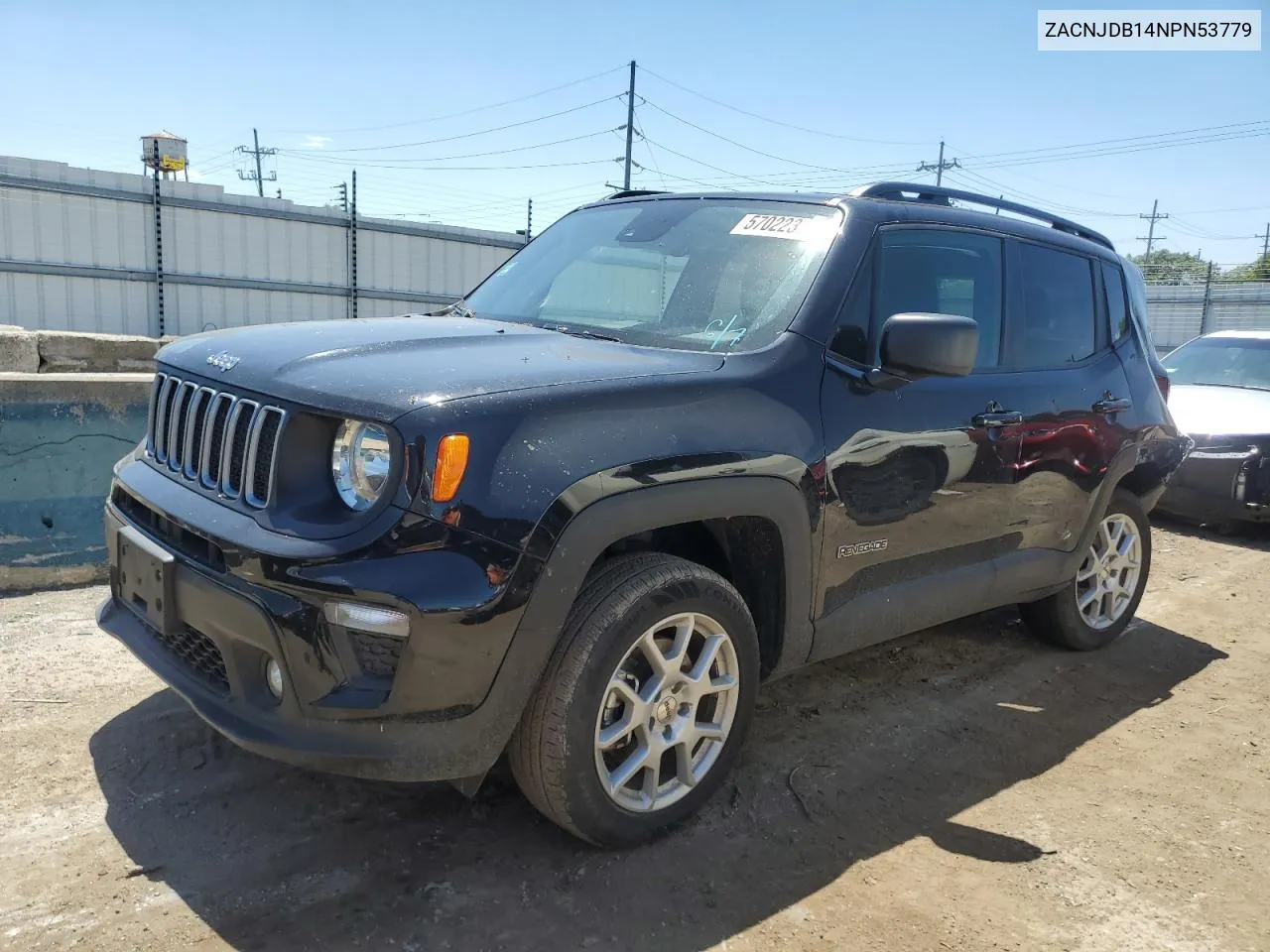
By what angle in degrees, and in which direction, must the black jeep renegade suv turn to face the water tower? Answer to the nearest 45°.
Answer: approximately 90° to its right

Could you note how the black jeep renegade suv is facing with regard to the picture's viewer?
facing the viewer and to the left of the viewer

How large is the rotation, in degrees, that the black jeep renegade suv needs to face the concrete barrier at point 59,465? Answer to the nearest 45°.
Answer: approximately 90° to its right

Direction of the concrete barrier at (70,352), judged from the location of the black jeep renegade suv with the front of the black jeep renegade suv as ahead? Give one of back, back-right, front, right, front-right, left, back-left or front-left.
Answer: right

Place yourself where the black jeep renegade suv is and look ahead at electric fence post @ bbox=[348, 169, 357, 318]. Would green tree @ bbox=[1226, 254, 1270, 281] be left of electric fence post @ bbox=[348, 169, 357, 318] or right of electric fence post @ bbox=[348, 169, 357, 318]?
right

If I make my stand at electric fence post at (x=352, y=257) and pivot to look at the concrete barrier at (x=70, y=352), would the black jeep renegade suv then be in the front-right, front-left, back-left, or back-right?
front-left

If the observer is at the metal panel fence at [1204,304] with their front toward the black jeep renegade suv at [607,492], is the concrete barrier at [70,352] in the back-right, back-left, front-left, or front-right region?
front-right

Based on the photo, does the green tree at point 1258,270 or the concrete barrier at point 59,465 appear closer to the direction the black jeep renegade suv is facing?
the concrete barrier

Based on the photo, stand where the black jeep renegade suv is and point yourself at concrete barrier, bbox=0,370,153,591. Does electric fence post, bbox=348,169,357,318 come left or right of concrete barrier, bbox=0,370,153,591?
right

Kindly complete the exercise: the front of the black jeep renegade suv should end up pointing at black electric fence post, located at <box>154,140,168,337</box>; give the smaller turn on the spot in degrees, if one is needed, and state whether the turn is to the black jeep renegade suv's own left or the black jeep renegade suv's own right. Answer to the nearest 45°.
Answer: approximately 90° to the black jeep renegade suv's own right

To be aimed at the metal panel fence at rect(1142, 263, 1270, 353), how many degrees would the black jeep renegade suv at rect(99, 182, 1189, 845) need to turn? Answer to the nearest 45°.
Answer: approximately 180°

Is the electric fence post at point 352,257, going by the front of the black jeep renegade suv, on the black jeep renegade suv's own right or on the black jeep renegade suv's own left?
on the black jeep renegade suv's own right
